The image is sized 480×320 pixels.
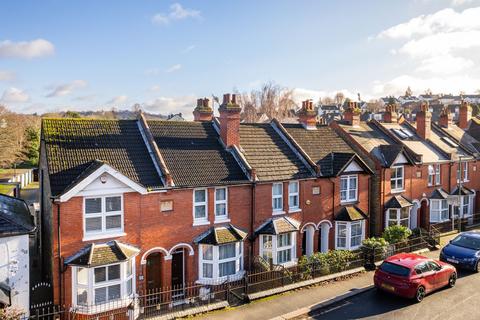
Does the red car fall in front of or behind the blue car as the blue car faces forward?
in front

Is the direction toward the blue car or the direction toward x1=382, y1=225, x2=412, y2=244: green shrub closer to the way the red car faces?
the blue car

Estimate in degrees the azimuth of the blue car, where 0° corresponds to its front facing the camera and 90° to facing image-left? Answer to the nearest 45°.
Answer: approximately 45°

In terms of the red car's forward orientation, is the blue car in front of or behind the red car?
in front

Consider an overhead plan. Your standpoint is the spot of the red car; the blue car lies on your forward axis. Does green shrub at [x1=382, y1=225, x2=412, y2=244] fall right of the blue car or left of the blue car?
left

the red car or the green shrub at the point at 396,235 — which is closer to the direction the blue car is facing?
the red car
